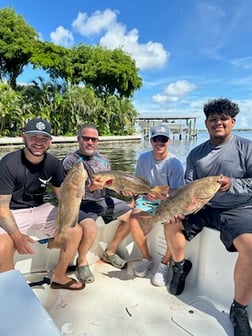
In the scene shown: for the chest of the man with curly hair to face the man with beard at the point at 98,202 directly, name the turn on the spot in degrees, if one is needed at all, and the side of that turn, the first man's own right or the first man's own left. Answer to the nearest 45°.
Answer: approximately 90° to the first man's own right

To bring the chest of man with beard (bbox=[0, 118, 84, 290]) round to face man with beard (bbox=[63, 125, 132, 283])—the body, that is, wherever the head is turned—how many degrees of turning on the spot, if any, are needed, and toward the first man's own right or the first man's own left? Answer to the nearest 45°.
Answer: approximately 135° to the first man's own left

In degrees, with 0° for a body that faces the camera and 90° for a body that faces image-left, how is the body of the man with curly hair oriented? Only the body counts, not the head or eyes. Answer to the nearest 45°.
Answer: approximately 0°

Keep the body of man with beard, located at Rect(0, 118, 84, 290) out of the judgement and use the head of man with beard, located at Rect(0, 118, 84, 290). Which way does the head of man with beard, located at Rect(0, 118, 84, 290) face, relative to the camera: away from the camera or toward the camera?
toward the camera

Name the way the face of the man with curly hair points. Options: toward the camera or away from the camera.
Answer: toward the camera

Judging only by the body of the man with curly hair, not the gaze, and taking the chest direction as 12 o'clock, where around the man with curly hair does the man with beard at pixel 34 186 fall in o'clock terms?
The man with beard is roughly at 3 o'clock from the man with curly hair.

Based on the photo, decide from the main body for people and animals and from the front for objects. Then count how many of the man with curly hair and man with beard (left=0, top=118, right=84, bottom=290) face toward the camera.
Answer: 2

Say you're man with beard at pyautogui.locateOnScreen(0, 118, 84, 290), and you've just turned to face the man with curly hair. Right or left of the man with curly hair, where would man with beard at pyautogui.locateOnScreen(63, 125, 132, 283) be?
left

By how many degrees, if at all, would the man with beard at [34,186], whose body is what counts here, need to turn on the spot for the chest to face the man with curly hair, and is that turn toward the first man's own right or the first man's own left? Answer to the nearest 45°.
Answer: approximately 45° to the first man's own left

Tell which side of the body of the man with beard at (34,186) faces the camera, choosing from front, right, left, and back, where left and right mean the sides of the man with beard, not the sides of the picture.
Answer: front
